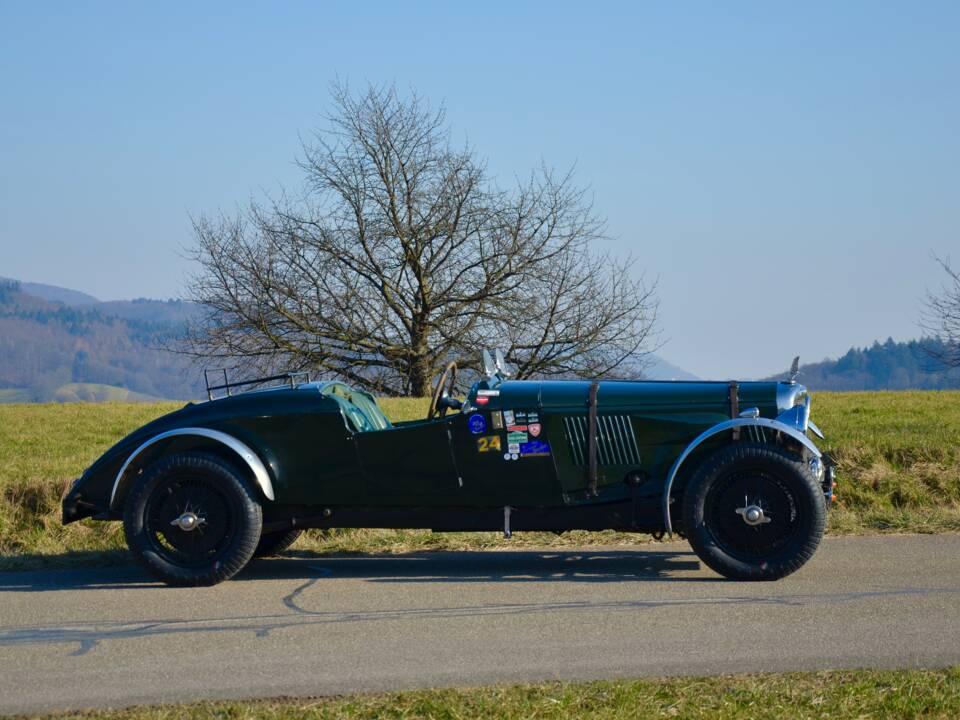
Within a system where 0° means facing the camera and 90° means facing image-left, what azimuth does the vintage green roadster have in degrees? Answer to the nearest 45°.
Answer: approximately 270°
